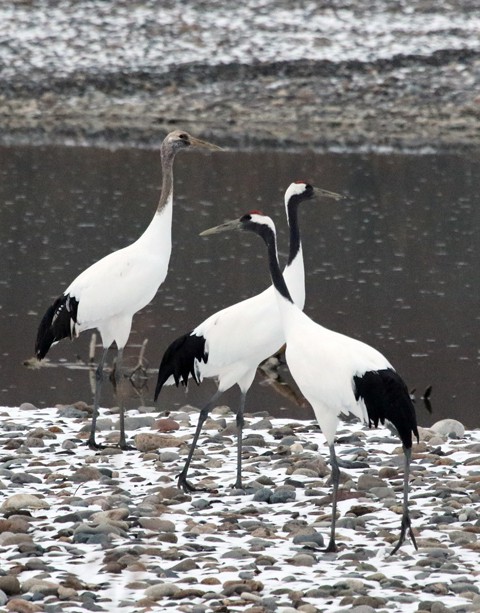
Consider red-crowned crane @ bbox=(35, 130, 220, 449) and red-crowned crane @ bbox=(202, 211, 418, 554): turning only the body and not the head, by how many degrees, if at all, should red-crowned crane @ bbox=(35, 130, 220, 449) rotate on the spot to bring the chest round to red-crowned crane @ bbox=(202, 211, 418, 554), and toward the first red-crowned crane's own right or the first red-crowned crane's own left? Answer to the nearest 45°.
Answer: approximately 45° to the first red-crowned crane's own right

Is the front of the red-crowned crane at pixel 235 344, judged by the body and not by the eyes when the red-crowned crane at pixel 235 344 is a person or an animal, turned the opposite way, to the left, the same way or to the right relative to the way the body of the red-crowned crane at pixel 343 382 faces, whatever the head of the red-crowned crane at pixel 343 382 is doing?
the opposite way

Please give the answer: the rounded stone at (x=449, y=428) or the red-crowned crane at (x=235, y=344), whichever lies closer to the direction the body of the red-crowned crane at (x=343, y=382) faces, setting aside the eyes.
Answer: the red-crowned crane

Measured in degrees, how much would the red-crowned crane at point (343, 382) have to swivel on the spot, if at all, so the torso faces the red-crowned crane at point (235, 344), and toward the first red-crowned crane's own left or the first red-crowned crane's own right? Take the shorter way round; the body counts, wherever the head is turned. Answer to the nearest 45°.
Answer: approximately 45° to the first red-crowned crane's own right

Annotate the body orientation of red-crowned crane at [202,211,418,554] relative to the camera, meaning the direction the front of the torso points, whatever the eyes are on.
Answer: to the viewer's left

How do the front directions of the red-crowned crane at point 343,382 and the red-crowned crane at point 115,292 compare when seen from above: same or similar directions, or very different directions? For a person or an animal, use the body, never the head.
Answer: very different directions

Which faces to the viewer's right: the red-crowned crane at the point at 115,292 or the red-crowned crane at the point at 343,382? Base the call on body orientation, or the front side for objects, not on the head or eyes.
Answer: the red-crowned crane at the point at 115,292

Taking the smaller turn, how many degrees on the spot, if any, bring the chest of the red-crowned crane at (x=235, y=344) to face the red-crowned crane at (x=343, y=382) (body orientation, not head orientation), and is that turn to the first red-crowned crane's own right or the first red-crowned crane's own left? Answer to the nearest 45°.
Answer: approximately 45° to the first red-crowned crane's own right

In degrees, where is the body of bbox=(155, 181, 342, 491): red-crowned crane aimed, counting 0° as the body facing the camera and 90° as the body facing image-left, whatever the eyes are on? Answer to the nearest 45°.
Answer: approximately 270°

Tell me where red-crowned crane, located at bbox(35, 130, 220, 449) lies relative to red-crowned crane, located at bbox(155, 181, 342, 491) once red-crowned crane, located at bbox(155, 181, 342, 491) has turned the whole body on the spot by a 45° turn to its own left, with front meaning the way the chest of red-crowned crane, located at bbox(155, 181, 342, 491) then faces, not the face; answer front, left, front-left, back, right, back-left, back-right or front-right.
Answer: left

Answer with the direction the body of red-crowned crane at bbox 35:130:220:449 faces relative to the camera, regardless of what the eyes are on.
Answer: to the viewer's right

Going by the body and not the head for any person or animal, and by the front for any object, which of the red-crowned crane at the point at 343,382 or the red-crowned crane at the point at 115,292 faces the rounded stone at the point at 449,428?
the red-crowned crane at the point at 115,292
